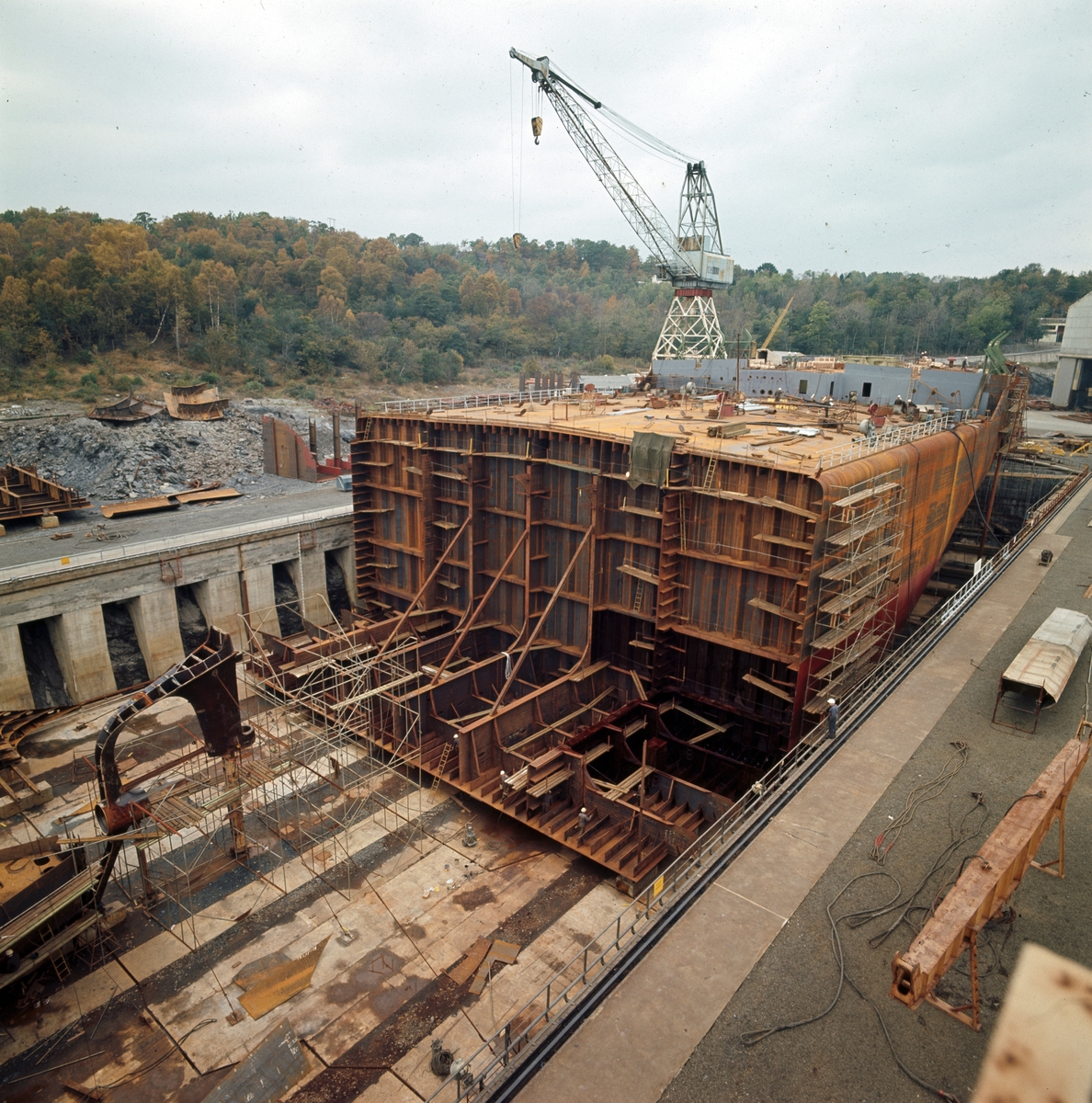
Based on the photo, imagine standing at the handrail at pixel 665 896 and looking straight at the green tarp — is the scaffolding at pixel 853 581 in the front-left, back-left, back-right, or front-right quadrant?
front-right

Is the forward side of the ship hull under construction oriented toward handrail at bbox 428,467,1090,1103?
no

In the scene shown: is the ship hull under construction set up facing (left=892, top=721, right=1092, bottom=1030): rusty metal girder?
no

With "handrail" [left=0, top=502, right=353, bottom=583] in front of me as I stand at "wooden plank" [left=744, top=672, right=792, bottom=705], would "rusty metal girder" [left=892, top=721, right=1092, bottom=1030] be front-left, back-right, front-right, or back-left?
back-left

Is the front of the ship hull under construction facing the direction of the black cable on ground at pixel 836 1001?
no

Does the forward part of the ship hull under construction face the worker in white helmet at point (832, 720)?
no
